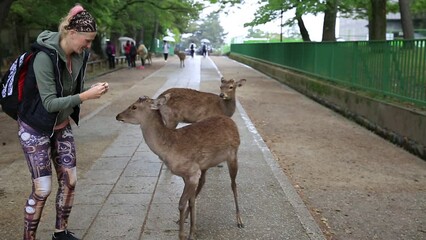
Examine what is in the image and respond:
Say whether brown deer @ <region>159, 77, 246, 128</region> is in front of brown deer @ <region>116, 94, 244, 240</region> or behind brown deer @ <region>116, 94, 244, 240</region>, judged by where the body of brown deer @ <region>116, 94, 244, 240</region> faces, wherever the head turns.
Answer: behind

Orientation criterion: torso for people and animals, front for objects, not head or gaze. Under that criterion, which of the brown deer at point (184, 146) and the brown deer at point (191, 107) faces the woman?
the brown deer at point (184, 146)

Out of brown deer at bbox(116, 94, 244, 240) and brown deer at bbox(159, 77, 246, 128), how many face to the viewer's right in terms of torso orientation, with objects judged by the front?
1

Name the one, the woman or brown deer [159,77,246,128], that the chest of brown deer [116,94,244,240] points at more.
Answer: the woman

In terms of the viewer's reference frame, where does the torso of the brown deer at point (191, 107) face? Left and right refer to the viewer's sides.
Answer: facing to the right of the viewer

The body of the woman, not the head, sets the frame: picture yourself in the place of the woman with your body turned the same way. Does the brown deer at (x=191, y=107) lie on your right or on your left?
on your left

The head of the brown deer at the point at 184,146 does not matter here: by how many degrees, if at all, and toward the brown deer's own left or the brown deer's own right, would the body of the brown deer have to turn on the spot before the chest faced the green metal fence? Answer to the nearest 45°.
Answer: approximately 180°

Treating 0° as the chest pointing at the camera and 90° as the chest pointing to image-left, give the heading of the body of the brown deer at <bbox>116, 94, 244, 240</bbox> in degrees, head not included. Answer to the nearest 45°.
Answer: approximately 45°

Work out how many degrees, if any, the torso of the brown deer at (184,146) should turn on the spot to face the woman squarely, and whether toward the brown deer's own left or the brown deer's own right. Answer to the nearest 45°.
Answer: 0° — it already faces them

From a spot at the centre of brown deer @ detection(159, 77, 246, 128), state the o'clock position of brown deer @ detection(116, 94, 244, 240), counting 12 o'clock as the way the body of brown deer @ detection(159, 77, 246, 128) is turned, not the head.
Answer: brown deer @ detection(116, 94, 244, 240) is roughly at 3 o'clock from brown deer @ detection(159, 77, 246, 128).
